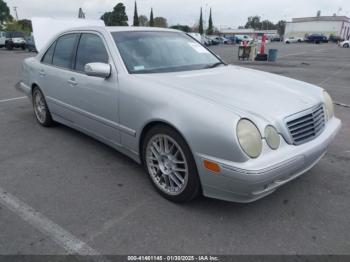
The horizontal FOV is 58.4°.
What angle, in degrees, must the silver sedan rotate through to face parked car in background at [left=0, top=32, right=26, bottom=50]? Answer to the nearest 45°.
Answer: approximately 180°

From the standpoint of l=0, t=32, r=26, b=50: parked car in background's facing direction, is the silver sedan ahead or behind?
ahead

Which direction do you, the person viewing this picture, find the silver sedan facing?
facing the viewer and to the right of the viewer

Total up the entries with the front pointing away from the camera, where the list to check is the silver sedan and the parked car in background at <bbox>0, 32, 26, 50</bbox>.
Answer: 0
